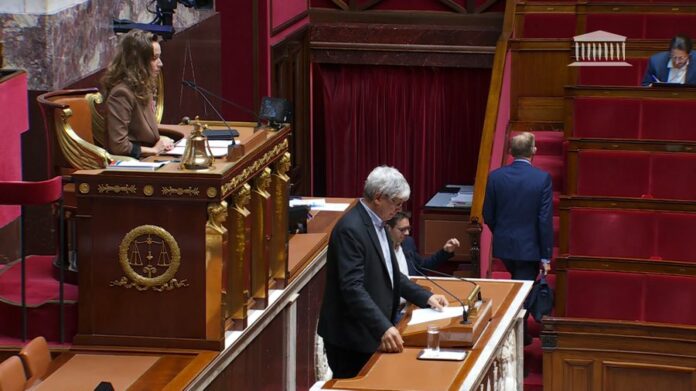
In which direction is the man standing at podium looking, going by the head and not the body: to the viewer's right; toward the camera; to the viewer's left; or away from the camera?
to the viewer's right

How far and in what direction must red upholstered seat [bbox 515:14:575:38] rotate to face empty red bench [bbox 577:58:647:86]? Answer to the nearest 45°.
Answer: approximately 45° to its left

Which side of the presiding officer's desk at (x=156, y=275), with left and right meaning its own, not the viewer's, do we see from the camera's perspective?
right

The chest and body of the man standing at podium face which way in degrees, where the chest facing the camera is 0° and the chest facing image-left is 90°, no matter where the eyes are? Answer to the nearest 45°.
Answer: approximately 315°

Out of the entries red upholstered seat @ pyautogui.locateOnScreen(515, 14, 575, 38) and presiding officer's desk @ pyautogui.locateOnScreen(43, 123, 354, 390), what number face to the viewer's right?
1

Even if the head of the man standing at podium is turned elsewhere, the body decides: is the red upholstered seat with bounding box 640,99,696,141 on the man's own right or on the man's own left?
on the man's own left
